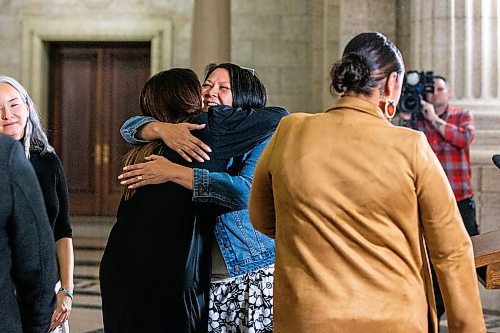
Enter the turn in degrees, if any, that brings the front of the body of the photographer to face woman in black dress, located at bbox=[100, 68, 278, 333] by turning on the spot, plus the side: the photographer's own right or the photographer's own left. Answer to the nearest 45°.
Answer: approximately 45° to the photographer's own left

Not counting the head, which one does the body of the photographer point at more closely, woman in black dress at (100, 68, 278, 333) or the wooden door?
the woman in black dress

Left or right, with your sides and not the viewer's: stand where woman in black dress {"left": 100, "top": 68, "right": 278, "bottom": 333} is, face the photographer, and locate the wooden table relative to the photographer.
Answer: right

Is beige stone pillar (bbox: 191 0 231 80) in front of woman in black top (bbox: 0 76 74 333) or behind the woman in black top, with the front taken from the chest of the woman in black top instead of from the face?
behind

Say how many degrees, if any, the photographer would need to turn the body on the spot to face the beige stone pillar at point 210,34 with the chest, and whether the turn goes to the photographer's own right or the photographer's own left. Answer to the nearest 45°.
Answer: approximately 90° to the photographer's own right

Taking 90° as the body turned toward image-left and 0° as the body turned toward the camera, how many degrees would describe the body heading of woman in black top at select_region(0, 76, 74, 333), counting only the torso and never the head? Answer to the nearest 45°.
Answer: approximately 45°
